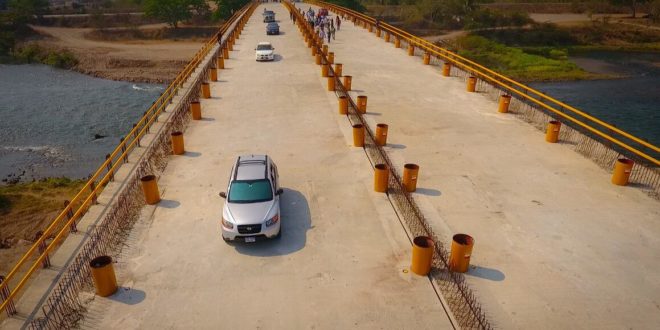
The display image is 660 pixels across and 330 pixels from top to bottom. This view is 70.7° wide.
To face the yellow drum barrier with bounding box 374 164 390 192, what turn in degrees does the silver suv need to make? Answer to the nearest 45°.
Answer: approximately 135° to its left

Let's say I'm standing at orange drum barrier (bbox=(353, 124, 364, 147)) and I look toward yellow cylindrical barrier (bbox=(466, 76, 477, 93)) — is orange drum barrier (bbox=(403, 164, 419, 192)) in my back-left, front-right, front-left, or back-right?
back-right

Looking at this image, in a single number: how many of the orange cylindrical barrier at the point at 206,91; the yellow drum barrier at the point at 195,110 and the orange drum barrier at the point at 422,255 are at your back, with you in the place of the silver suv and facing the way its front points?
2

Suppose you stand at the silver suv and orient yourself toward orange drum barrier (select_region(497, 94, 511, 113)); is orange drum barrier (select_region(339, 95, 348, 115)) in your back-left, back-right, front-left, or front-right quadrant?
front-left

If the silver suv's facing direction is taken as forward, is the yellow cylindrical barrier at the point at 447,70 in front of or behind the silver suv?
behind

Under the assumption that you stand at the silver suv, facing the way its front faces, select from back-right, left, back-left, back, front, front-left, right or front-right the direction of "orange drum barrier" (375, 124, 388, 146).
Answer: back-left

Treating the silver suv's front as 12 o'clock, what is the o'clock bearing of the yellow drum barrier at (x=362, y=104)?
The yellow drum barrier is roughly at 7 o'clock from the silver suv.

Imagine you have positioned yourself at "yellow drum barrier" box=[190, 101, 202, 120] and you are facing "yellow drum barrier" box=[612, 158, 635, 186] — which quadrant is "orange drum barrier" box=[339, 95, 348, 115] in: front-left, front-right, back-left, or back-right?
front-left

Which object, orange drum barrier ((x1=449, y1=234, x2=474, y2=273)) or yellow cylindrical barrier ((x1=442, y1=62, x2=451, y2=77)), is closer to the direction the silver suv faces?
the orange drum barrier

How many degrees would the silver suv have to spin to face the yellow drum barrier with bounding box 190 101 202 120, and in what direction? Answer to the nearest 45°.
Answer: approximately 180°

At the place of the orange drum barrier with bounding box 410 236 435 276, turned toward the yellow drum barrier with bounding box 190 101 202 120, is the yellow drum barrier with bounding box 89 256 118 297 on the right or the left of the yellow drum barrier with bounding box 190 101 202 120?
left

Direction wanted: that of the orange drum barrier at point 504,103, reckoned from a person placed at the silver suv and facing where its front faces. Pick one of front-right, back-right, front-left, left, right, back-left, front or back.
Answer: back-left

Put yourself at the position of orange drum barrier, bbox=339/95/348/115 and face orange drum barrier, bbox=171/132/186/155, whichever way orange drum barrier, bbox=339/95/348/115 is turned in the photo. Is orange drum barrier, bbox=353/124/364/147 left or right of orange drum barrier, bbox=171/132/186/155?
left

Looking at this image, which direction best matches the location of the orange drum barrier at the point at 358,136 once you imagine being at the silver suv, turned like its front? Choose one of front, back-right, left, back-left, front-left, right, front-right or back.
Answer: back-left

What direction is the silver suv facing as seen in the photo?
toward the camera
